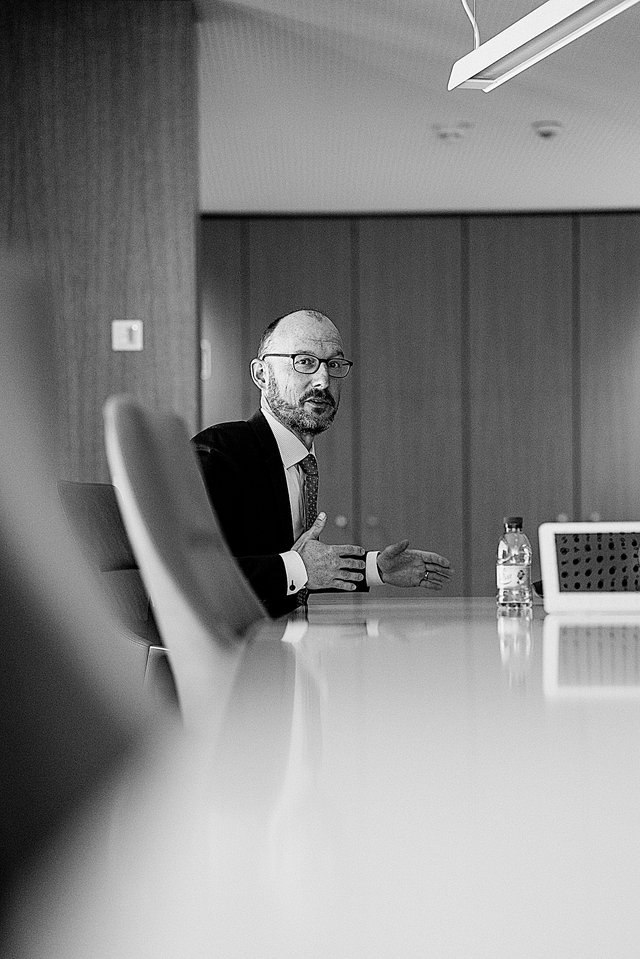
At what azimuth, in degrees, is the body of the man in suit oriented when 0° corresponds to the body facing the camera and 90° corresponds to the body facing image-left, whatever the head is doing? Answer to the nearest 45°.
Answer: approximately 315°

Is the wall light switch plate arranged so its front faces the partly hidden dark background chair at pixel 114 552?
yes

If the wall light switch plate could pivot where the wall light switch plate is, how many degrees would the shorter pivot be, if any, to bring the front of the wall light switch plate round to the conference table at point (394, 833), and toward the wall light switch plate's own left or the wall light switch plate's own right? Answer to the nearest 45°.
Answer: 0° — it already faces it

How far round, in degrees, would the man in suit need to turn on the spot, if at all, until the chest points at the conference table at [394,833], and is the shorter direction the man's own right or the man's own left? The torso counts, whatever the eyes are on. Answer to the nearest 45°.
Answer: approximately 45° to the man's own right

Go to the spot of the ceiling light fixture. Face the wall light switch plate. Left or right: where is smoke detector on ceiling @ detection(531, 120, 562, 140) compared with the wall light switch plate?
right

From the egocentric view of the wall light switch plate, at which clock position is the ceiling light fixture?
The ceiling light fixture is roughly at 11 o'clock from the wall light switch plate.
